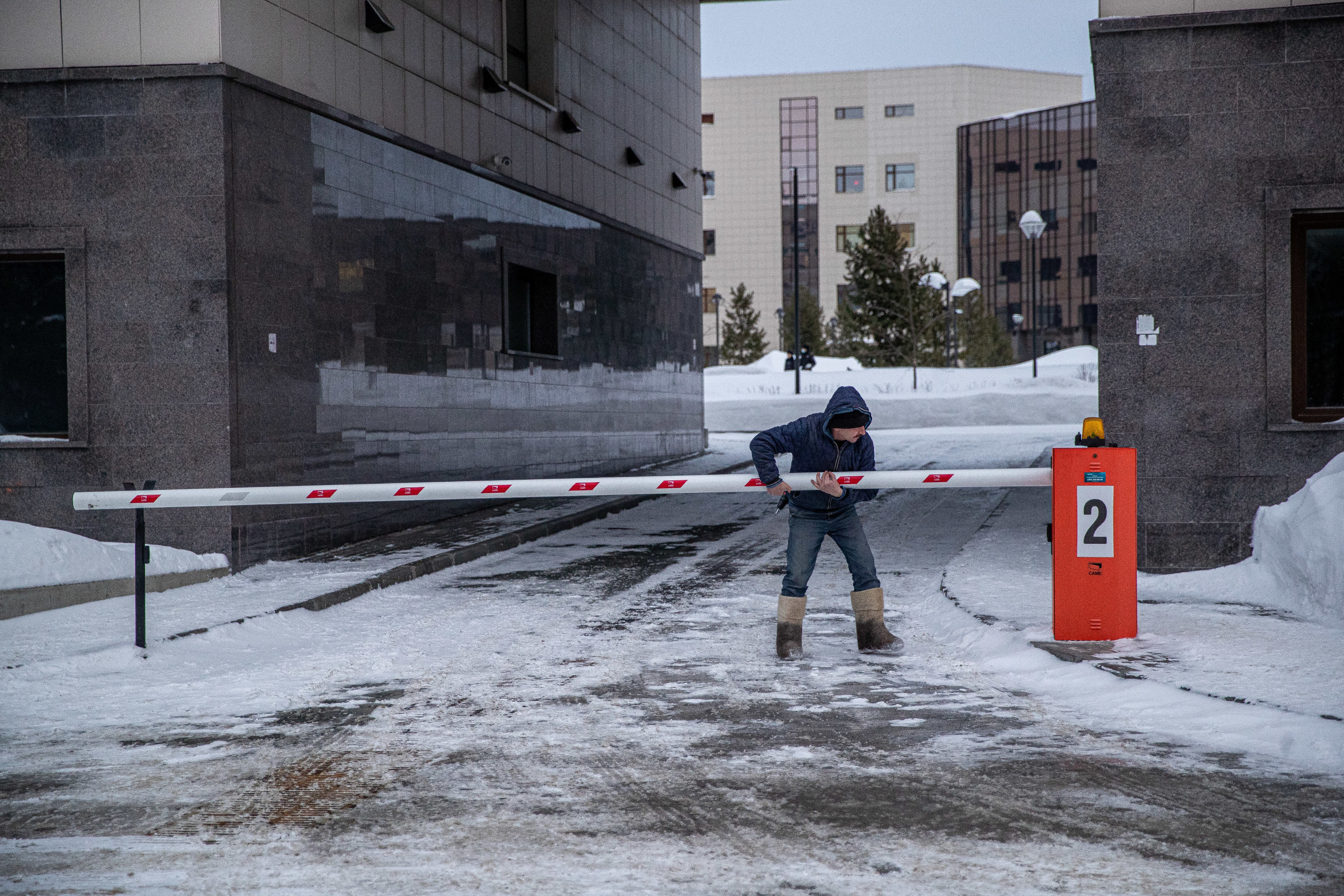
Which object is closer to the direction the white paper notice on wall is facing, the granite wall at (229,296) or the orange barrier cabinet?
the orange barrier cabinet

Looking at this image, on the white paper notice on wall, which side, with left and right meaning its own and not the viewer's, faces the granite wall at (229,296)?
right

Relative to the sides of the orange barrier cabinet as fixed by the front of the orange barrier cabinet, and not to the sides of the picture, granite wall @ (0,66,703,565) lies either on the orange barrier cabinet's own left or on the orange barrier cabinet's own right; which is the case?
on the orange barrier cabinet's own right

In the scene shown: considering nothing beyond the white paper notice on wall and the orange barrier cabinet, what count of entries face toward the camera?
2

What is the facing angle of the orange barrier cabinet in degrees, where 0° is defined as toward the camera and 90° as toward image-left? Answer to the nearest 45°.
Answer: approximately 0°

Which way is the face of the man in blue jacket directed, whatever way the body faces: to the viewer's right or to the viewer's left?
to the viewer's right

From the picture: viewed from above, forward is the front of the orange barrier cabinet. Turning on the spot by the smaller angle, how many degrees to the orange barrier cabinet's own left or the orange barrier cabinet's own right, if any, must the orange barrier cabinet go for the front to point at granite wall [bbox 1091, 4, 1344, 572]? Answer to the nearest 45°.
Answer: approximately 180°

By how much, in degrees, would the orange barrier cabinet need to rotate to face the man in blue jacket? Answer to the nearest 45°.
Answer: approximately 90° to its right

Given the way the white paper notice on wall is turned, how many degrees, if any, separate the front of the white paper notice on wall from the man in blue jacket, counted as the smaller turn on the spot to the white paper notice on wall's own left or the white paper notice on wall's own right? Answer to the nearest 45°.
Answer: approximately 45° to the white paper notice on wall's own right

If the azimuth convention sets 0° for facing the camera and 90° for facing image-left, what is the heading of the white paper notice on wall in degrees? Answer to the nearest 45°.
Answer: approximately 0°
